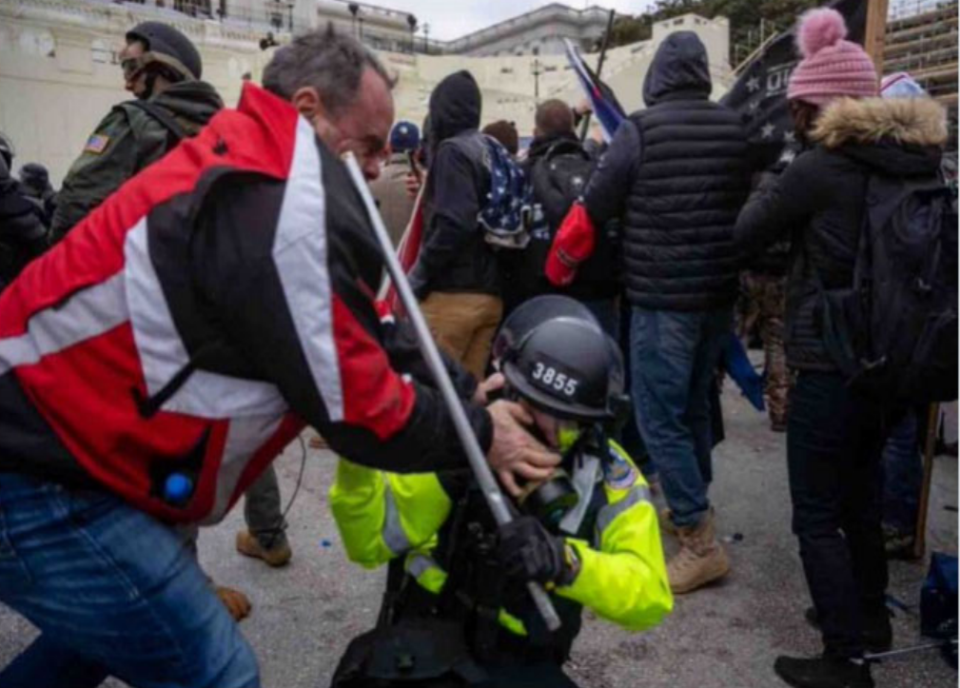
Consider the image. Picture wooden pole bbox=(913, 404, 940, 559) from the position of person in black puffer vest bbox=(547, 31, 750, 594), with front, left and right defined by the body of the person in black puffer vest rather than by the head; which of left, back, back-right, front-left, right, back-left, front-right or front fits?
right

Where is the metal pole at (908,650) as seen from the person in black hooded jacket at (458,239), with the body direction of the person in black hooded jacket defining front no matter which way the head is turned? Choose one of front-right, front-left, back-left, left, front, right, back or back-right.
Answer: back

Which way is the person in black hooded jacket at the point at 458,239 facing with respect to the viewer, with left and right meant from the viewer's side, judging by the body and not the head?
facing away from the viewer and to the left of the viewer

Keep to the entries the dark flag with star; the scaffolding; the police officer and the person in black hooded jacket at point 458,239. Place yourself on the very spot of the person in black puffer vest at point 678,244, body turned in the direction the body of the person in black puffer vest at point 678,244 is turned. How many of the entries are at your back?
1

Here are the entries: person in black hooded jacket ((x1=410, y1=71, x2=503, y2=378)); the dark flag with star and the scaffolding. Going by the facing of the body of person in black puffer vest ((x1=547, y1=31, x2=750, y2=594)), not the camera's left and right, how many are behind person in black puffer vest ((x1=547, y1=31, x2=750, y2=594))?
0

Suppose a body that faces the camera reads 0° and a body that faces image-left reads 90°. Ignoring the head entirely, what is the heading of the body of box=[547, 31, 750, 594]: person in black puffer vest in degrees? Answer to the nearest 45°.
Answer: approximately 180°

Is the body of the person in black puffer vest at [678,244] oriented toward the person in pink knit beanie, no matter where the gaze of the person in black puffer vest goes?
no

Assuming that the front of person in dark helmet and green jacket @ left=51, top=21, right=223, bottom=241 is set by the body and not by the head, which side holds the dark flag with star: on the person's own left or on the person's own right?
on the person's own right

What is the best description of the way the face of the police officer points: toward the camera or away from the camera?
toward the camera

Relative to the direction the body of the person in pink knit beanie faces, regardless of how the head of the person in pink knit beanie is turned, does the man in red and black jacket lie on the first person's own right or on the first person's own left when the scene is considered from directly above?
on the first person's own left

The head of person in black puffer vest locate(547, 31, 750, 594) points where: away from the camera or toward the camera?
away from the camera
